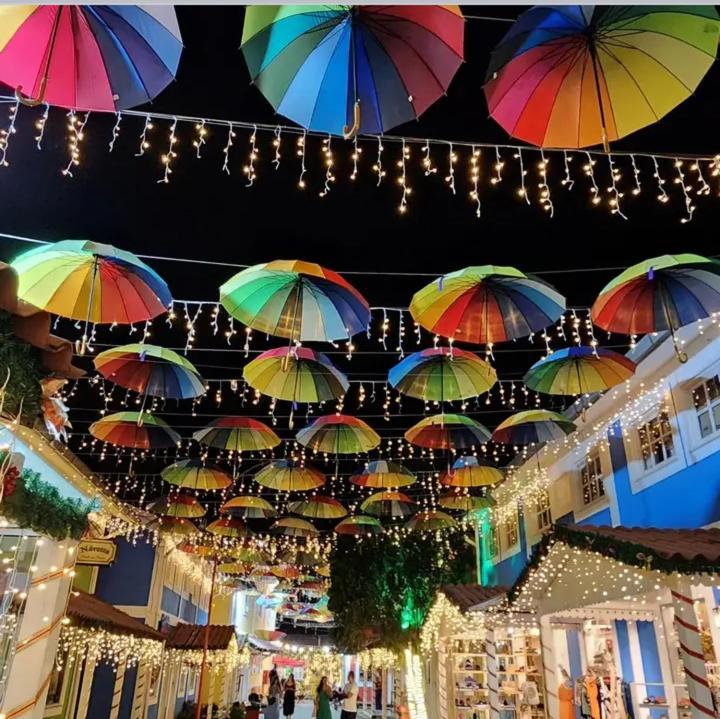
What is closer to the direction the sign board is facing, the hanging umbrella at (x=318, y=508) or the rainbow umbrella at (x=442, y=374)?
the rainbow umbrella

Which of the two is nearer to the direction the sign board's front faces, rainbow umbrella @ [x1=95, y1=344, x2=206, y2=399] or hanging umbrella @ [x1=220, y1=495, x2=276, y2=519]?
the rainbow umbrella

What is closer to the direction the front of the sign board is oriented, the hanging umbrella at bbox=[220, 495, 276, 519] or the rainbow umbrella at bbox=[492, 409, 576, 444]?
the rainbow umbrella

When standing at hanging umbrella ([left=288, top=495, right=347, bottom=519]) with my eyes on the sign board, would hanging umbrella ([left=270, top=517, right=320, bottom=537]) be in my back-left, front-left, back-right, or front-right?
back-right

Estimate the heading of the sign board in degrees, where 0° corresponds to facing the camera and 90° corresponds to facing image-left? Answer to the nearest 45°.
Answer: approximately 0°

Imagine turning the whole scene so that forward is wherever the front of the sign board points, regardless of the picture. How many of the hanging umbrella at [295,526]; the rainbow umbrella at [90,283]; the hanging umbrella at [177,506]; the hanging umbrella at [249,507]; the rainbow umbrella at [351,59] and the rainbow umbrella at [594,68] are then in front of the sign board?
3

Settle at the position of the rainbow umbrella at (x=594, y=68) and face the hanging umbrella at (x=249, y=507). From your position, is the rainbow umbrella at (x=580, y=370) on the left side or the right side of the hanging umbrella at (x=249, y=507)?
right

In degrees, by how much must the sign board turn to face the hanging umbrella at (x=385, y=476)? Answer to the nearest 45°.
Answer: approximately 90° to its left

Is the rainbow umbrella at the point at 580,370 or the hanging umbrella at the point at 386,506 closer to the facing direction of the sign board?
the rainbow umbrella

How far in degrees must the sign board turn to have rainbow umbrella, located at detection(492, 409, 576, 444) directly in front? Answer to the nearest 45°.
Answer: approximately 45° to its left

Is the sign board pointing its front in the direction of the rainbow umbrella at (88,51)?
yes

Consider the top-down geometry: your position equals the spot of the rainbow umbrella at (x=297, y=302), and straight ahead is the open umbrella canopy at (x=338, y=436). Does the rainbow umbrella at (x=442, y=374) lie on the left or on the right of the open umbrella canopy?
right

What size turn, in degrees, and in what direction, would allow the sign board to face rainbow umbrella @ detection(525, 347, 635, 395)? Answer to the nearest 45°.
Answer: approximately 45° to its left

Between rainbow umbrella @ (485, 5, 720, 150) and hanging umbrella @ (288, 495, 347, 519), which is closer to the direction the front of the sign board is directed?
the rainbow umbrella

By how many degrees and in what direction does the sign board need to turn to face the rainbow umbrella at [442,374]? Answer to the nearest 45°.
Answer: approximately 45° to its left
